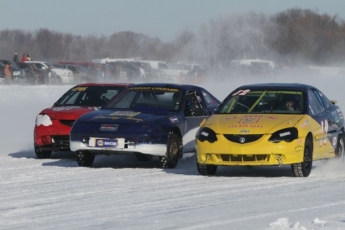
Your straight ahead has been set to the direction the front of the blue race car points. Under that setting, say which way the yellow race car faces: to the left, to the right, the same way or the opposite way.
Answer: the same way

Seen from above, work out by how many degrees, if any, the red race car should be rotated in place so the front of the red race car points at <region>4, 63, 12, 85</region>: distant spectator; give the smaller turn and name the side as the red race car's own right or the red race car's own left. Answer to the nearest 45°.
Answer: approximately 135° to the red race car's own right

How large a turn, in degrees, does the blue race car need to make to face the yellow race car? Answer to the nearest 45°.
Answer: approximately 90° to its left

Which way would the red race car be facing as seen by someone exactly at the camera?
facing the viewer and to the left of the viewer

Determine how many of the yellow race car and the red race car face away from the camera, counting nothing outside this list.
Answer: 0

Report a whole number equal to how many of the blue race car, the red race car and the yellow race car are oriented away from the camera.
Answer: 0

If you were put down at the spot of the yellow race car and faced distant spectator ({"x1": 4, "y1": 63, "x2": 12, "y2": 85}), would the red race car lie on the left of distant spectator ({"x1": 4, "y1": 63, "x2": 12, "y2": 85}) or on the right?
left

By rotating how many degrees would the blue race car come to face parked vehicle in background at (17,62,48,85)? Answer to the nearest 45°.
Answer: approximately 135° to its right

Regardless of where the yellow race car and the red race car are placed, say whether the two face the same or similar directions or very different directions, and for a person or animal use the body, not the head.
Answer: same or similar directions

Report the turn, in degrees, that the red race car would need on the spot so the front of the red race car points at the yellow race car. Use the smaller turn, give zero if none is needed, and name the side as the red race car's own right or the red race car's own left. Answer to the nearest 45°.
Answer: approximately 90° to the red race car's own left

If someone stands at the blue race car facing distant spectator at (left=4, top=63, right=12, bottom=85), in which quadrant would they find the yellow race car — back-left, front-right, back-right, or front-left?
back-right

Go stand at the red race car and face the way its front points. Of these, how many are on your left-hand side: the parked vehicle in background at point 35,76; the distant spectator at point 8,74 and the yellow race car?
1

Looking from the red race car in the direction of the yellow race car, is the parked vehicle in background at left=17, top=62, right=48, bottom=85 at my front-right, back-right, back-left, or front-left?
back-left
